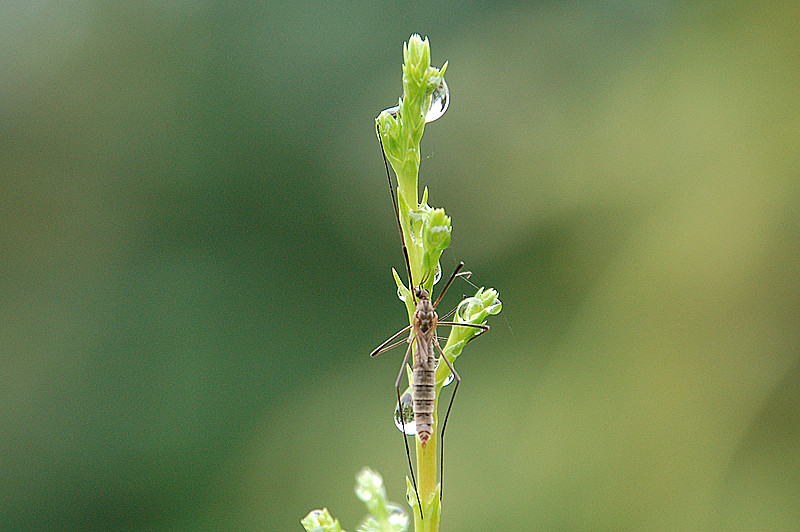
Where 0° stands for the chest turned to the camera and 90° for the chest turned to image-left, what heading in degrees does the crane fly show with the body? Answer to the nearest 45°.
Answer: approximately 180°
